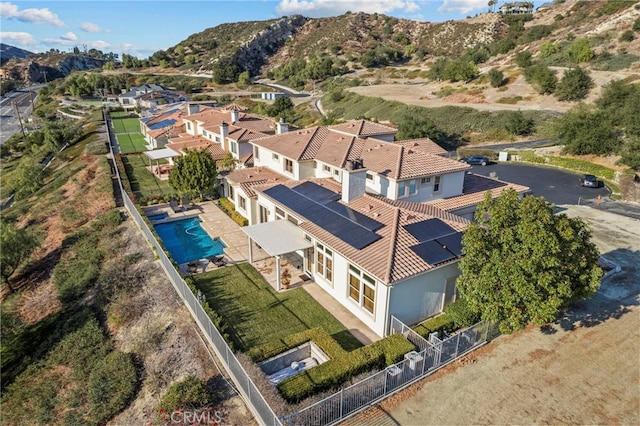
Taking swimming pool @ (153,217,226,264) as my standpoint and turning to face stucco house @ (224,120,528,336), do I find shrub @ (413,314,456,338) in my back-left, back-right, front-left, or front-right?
front-right

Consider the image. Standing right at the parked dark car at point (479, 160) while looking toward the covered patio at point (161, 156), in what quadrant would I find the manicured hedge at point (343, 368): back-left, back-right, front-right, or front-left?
front-left

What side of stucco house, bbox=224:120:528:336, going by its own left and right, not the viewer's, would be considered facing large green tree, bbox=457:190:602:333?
right

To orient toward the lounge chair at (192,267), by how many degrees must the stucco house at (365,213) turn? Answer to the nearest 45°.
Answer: approximately 135° to its left

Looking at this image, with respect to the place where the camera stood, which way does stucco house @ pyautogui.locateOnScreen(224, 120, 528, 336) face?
facing away from the viewer and to the right of the viewer

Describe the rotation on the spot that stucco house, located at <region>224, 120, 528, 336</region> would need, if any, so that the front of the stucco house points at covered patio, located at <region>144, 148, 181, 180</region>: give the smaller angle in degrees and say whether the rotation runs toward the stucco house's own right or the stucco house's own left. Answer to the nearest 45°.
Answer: approximately 90° to the stucco house's own left

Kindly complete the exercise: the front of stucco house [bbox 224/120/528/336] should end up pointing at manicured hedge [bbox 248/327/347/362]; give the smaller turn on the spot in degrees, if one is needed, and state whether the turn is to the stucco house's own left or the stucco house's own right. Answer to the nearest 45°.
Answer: approximately 135° to the stucco house's own right

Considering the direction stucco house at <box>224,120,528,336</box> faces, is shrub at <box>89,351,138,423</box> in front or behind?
behind

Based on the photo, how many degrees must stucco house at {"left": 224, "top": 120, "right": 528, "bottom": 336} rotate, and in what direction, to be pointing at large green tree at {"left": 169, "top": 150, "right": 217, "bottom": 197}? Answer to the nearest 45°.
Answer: approximately 90° to its left

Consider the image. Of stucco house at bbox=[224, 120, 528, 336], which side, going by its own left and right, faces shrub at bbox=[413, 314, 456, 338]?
right

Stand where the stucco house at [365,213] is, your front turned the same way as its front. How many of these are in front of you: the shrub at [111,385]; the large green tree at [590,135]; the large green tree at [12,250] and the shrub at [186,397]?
1

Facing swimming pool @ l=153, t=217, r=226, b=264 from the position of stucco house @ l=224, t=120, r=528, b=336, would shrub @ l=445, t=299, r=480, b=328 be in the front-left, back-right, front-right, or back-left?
back-left

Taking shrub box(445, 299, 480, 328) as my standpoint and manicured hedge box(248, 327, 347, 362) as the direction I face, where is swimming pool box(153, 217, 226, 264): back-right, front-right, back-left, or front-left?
front-right

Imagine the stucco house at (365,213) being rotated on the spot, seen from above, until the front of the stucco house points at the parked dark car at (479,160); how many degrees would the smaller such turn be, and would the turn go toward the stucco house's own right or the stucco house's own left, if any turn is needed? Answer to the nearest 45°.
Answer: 0° — it already faces it

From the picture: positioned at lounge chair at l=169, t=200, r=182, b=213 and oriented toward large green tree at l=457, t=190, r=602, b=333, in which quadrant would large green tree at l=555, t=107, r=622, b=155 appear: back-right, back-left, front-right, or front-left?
front-left

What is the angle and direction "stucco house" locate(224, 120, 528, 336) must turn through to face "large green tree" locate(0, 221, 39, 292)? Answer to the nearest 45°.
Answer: approximately 135° to its left

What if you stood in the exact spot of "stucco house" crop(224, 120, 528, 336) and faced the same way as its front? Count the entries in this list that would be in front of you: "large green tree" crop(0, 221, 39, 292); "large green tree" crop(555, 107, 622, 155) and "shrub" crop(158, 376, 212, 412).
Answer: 1
